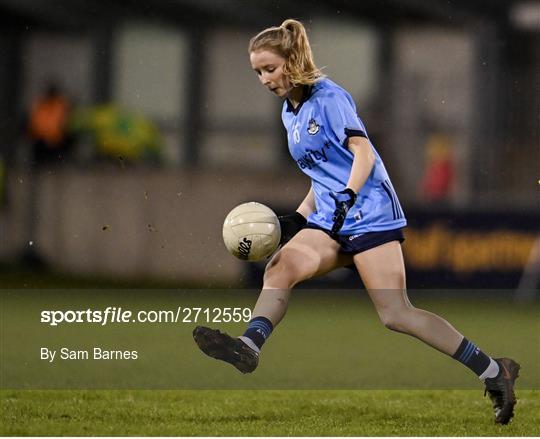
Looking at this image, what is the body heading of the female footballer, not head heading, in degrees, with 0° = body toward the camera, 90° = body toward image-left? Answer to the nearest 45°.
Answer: approximately 45°
